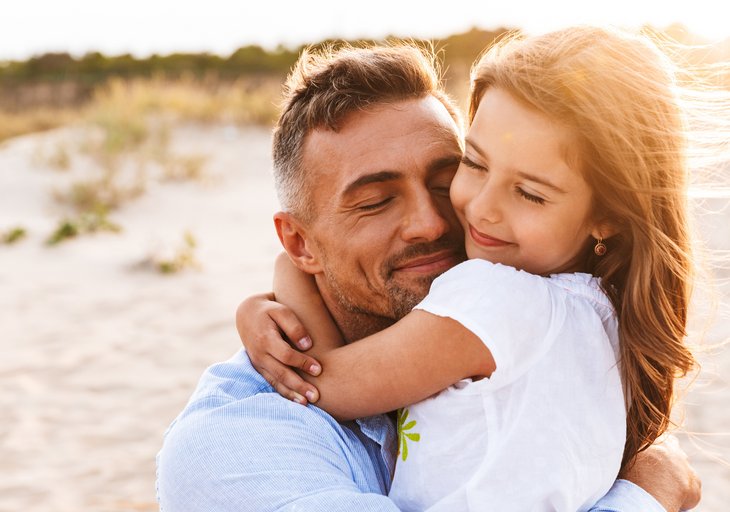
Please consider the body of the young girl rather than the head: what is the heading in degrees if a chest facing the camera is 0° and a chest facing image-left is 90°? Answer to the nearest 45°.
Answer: approximately 90°

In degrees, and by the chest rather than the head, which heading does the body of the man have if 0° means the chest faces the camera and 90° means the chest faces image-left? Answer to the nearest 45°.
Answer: approximately 315°
